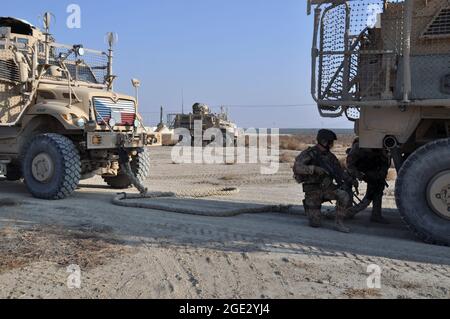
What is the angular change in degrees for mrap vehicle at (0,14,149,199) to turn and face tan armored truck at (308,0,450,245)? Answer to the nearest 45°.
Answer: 0° — it already faces it

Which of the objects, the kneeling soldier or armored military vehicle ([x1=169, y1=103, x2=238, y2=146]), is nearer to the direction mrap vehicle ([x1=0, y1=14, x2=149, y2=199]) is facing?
the kneeling soldier

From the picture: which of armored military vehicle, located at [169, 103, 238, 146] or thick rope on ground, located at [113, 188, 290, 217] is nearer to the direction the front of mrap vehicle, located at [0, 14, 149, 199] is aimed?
the thick rope on ground

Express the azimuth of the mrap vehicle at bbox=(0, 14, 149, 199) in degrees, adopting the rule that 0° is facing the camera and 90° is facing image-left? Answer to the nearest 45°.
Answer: approximately 315°
